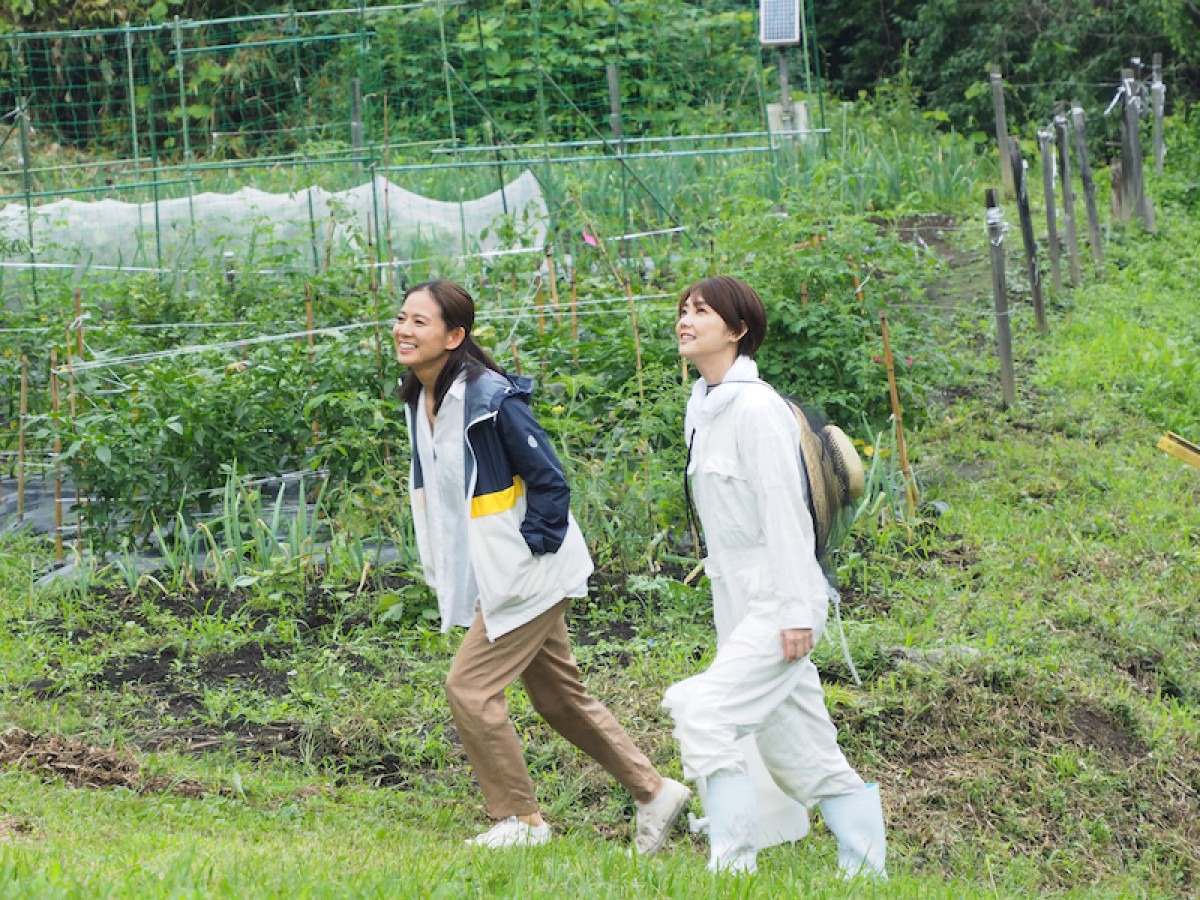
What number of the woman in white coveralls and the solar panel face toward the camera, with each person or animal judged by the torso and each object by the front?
1

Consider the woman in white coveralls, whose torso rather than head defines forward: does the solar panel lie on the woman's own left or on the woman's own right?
on the woman's own right

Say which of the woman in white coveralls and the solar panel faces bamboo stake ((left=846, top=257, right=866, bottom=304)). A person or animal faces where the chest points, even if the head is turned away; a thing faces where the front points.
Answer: the solar panel

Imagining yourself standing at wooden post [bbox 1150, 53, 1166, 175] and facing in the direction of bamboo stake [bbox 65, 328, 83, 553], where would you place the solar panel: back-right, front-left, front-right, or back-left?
front-right

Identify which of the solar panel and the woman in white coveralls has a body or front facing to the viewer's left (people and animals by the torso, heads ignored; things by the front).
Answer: the woman in white coveralls

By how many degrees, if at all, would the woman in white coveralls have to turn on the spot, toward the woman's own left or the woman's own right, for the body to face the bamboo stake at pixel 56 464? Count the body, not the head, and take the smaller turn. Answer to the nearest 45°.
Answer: approximately 45° to the woman's own right

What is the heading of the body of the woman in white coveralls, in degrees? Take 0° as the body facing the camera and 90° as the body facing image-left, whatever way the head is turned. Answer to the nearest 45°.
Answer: approximately 90°

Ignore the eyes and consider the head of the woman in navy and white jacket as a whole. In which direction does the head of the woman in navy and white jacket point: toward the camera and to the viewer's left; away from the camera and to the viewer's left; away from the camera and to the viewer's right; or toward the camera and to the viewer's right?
toward the camera and to the viewer's left

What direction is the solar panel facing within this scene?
toward the camera

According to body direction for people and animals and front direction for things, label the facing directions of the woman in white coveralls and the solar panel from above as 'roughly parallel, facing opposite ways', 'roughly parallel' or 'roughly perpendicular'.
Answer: roughly perpendicular

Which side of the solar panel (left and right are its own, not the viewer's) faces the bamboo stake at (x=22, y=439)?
front

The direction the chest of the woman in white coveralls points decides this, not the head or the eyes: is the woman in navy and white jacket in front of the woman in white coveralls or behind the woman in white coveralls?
in front

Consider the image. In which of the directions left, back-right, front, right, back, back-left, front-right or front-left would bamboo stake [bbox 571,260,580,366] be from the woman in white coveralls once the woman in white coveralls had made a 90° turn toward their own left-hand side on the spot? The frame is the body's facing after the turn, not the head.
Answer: back

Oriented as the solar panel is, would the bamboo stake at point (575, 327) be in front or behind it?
in front

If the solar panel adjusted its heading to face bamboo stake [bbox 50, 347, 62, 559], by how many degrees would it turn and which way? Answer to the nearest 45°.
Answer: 0° — it already faces it
